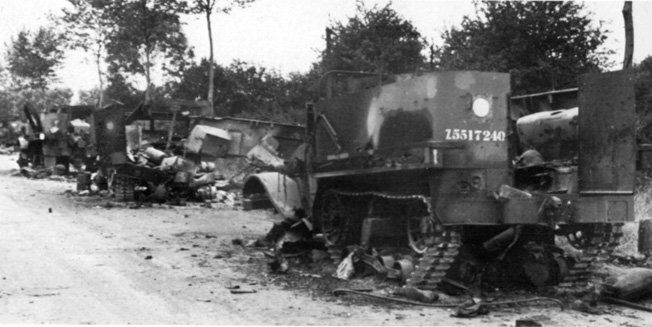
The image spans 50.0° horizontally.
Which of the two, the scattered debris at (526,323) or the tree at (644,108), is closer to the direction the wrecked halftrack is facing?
the tree
